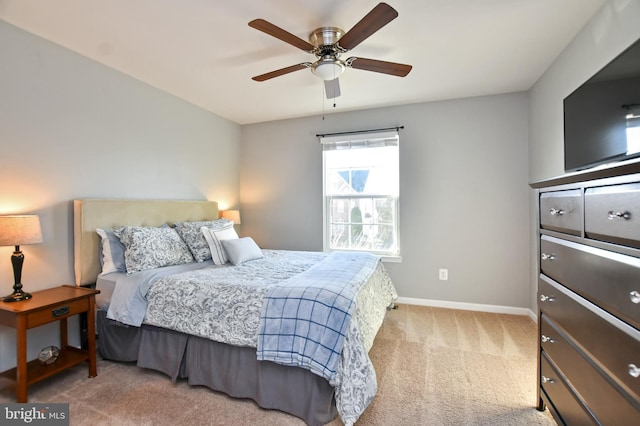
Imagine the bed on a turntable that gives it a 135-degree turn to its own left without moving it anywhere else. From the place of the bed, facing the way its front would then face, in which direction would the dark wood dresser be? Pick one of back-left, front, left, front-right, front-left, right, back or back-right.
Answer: back-right

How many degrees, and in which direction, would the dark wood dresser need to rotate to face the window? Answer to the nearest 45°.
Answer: approximately 90° to its right

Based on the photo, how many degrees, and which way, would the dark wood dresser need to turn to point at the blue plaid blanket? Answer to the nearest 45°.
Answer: approximately 45° to its right

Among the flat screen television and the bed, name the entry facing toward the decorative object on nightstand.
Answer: the flat screen television

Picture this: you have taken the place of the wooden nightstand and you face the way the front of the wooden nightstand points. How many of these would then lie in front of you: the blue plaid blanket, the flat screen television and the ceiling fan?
3

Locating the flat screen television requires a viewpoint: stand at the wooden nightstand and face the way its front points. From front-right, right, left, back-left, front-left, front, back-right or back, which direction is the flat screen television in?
front

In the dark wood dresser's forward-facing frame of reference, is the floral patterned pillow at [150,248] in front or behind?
in front

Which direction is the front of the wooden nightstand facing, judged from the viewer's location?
facing the viewer and to the right of the viewer

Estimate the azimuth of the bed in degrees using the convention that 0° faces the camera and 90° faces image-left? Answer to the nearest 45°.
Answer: approximately 315°

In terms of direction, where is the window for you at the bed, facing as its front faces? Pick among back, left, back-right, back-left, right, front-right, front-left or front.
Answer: left

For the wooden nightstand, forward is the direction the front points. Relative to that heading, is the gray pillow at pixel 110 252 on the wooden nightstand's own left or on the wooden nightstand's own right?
on the wooden nightstand's own left

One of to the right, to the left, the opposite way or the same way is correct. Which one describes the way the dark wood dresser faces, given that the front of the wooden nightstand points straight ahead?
the opposite way

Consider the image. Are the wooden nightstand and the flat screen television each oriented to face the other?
yes

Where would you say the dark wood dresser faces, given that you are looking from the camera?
facing the viewer and to the left of the viewer

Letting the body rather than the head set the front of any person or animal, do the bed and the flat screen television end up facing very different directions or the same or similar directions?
very different directions
